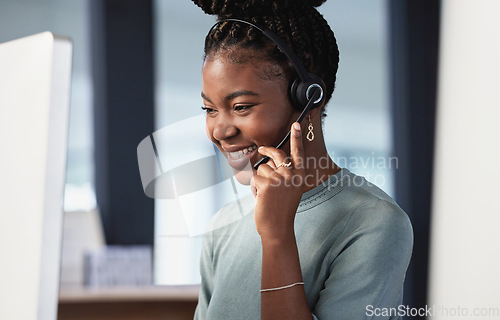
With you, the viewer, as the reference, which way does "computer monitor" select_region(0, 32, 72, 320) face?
facing away from the viewer and to the right of the viewer

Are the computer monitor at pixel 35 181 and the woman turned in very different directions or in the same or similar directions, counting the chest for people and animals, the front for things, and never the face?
very different directions

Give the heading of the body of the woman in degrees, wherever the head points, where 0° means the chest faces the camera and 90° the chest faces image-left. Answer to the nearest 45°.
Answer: approximately 45°
